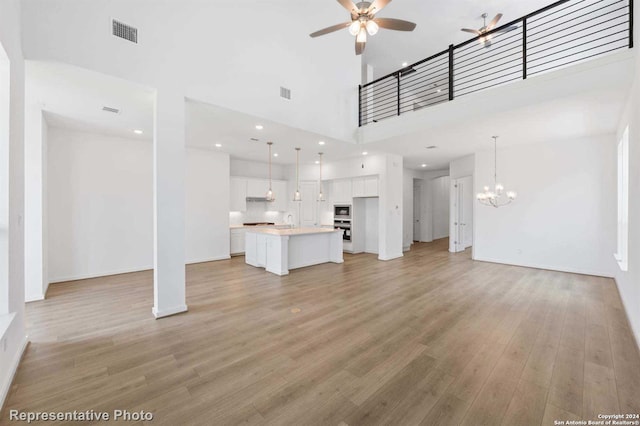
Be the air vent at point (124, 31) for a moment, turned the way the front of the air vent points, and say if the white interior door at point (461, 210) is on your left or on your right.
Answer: on your left

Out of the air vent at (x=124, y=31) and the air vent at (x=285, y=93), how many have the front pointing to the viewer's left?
0

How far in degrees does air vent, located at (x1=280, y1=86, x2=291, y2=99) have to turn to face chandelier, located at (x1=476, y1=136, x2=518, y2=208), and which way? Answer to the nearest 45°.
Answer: approximately 45° to its left

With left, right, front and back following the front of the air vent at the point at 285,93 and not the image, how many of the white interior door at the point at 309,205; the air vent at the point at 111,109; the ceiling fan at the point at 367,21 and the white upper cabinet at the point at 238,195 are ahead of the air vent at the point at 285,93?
1

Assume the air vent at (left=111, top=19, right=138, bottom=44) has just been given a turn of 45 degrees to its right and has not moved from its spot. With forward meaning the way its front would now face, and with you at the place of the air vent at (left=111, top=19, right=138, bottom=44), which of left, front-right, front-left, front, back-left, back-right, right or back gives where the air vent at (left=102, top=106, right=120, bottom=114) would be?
back

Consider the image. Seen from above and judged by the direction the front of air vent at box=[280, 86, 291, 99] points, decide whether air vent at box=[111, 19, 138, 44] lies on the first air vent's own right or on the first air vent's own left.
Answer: on the first air vent's own right

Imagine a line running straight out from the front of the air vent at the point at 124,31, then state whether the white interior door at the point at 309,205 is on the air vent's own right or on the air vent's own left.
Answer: on the air vent's own left

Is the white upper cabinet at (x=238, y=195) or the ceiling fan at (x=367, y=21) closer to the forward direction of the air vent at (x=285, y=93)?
the ceiling fan

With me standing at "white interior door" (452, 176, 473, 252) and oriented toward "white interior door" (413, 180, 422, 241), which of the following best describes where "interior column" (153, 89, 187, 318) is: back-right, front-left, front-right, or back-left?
back-left

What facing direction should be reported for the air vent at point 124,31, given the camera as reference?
facing the viewer and to the right of the viewer

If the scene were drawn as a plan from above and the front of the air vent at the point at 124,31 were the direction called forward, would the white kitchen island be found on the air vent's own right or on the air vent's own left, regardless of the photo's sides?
on the air vent's own left
